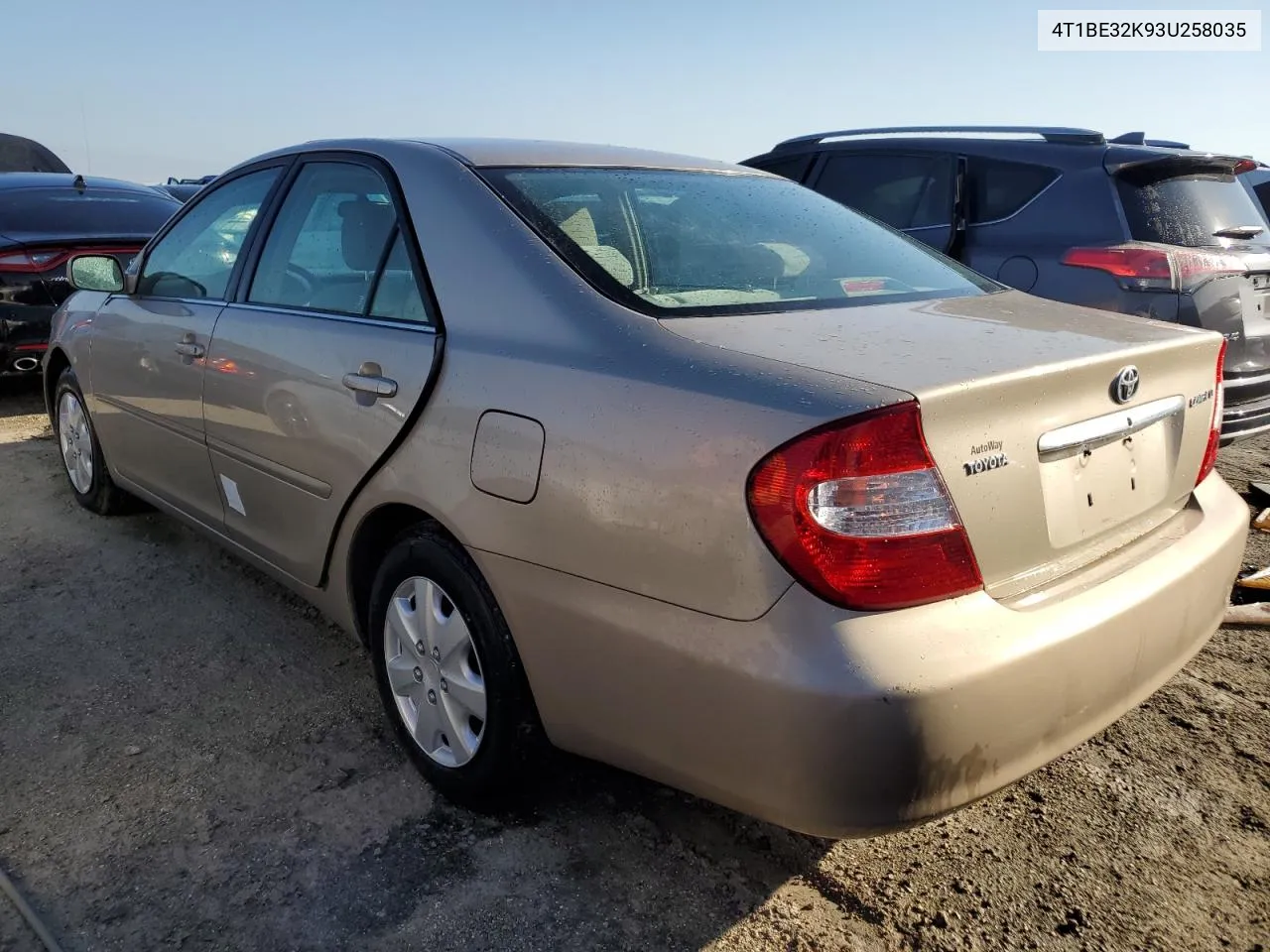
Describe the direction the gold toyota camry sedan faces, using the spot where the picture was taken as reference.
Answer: facing away from the viewer and to the left of the viewer

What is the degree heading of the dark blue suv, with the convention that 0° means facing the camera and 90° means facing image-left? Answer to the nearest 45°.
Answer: approximately 135°

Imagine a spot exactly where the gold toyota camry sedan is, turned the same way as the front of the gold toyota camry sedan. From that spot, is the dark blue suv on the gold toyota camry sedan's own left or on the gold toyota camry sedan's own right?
on the gold toyota camry sedan's own right

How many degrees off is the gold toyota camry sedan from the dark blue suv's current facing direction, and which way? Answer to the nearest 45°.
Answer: approximately 135° to its left

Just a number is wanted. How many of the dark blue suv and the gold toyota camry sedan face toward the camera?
0

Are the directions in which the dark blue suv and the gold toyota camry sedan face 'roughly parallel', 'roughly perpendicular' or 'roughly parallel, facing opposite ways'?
roughly parallel
